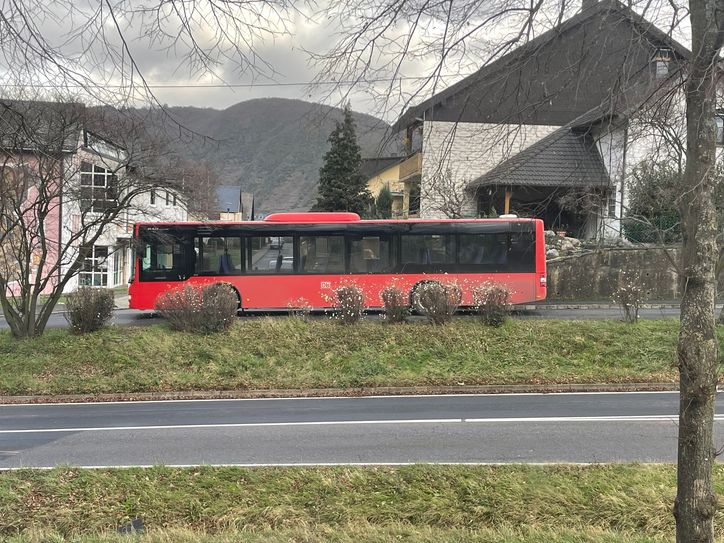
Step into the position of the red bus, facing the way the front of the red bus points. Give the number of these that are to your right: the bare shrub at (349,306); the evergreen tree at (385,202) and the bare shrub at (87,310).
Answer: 1

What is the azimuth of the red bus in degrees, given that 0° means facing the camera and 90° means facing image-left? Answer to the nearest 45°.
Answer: approximately 90°

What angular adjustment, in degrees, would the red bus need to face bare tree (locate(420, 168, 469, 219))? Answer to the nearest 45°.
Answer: approximately 135° to its right

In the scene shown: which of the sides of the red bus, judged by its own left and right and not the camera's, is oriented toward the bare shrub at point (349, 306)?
left

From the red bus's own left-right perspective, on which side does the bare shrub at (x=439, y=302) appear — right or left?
on its left

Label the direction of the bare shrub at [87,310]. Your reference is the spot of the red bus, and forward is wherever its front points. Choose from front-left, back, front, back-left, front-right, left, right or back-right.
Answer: front-left

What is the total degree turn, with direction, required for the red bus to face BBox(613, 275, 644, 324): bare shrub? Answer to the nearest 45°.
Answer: approximately 135° to its left

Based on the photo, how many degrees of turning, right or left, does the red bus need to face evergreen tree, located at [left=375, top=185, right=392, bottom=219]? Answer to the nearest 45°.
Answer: approximately 90° to its right
